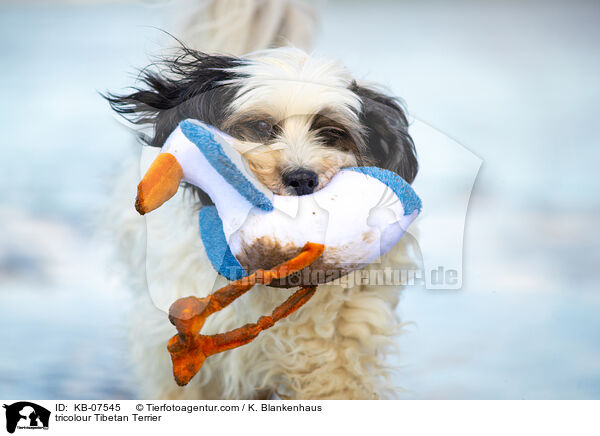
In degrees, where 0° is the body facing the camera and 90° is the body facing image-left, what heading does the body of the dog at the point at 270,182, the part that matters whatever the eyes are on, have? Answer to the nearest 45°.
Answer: approximately 0°
